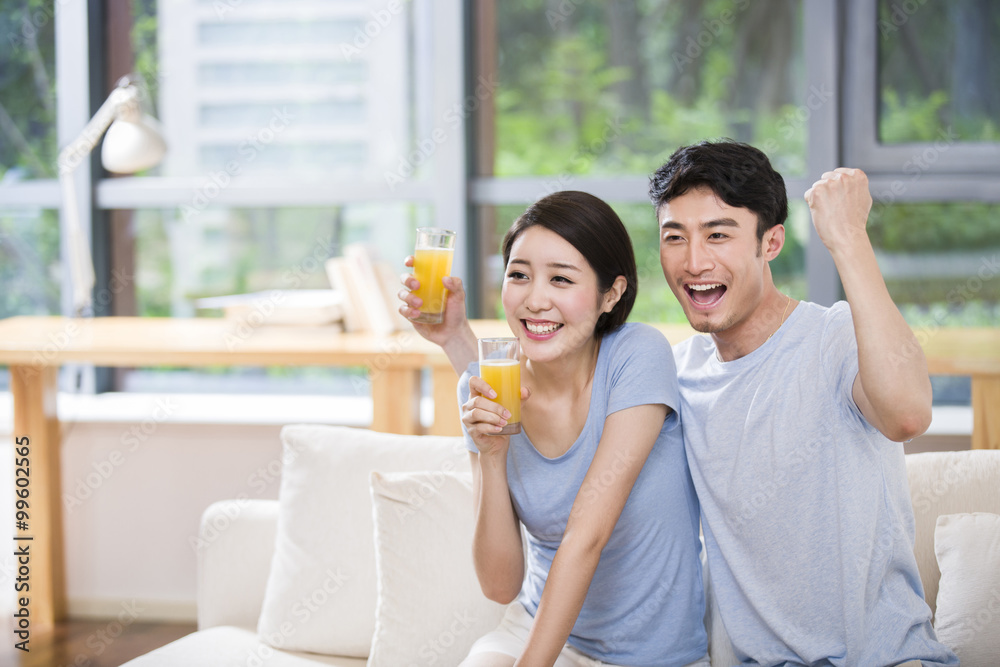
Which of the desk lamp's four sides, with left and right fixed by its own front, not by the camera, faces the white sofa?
right

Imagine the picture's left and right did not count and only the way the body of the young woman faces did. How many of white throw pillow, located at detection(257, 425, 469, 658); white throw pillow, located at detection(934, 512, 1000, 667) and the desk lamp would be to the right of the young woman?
2

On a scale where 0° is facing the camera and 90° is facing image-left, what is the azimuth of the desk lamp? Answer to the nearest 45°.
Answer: approximately 270°

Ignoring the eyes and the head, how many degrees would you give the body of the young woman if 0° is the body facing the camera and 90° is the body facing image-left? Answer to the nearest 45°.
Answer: approximately 45°

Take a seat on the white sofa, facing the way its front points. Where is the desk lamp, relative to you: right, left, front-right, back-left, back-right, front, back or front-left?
back-right

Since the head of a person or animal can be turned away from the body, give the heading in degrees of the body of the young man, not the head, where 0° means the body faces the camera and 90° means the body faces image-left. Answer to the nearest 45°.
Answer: approximately 45°

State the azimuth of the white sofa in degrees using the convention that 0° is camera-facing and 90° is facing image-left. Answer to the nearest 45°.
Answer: approximately 0°

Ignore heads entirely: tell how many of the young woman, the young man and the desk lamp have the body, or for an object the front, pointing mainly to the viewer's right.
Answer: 1
